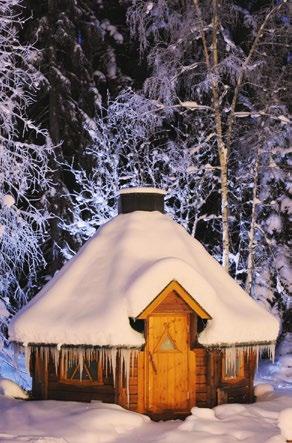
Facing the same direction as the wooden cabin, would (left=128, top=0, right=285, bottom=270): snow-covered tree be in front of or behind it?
behind

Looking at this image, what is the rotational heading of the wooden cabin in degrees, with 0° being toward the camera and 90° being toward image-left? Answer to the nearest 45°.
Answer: approximately 0°

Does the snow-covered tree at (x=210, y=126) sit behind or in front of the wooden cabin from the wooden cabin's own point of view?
behind

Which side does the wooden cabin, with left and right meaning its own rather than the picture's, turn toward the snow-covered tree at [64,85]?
back
